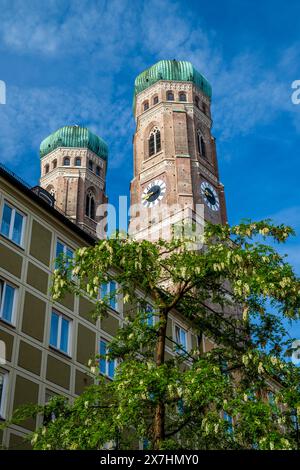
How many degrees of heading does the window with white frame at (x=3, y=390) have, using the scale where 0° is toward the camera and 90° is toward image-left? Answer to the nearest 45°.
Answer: approximately 315°

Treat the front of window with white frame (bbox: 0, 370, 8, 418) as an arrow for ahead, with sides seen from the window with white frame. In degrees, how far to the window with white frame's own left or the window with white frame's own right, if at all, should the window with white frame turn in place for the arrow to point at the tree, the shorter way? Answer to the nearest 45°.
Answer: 0° — it already faces it
